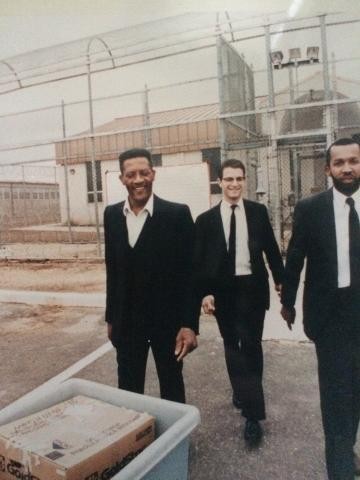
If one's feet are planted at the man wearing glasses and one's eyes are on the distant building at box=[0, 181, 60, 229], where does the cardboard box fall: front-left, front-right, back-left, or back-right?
back-left

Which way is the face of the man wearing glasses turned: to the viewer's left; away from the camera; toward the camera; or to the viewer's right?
toward the camera

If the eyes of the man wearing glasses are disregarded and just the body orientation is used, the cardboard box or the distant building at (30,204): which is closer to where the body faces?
the cardboard box

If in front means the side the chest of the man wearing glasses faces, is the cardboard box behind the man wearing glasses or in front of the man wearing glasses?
in front

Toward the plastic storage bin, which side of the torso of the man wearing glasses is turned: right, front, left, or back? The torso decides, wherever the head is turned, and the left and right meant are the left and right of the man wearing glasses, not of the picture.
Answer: front

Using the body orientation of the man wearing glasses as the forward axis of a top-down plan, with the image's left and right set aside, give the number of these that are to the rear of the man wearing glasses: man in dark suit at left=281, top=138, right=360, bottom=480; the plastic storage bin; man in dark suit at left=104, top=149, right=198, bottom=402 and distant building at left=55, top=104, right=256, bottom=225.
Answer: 1

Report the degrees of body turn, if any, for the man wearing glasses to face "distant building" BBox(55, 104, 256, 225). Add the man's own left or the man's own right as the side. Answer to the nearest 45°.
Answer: approximately 180°

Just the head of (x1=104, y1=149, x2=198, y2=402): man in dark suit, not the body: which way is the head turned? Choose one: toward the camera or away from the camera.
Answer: toward the camera

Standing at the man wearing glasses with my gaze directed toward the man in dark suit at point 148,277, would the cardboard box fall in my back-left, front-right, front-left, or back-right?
front-left

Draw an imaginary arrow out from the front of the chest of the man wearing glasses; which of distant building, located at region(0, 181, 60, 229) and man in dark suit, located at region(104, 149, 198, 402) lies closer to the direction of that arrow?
the man in dark suit

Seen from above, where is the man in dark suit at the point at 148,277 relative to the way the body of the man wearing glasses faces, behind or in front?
in front

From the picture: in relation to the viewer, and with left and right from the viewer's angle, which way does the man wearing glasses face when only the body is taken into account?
facing the viewer

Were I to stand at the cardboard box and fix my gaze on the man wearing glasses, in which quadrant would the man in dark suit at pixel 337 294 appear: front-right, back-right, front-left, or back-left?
front-right

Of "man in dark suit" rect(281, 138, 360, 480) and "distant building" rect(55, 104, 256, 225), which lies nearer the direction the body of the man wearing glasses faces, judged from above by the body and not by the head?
the man in dark suit

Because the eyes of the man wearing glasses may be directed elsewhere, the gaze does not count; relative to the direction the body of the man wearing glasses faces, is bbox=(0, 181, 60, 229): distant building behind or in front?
behind
